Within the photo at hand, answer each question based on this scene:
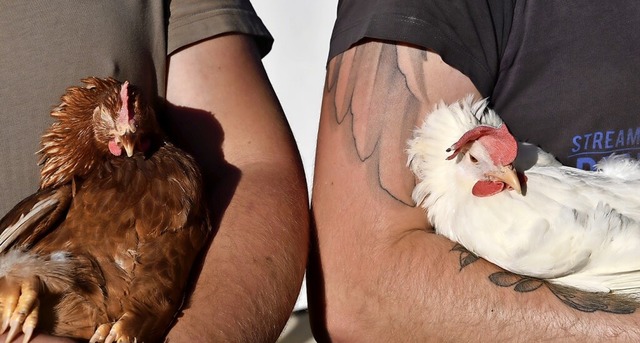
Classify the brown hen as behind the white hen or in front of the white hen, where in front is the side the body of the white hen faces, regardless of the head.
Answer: in front

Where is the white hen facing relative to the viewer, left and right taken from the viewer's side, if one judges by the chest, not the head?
facing to the left of the viewer
